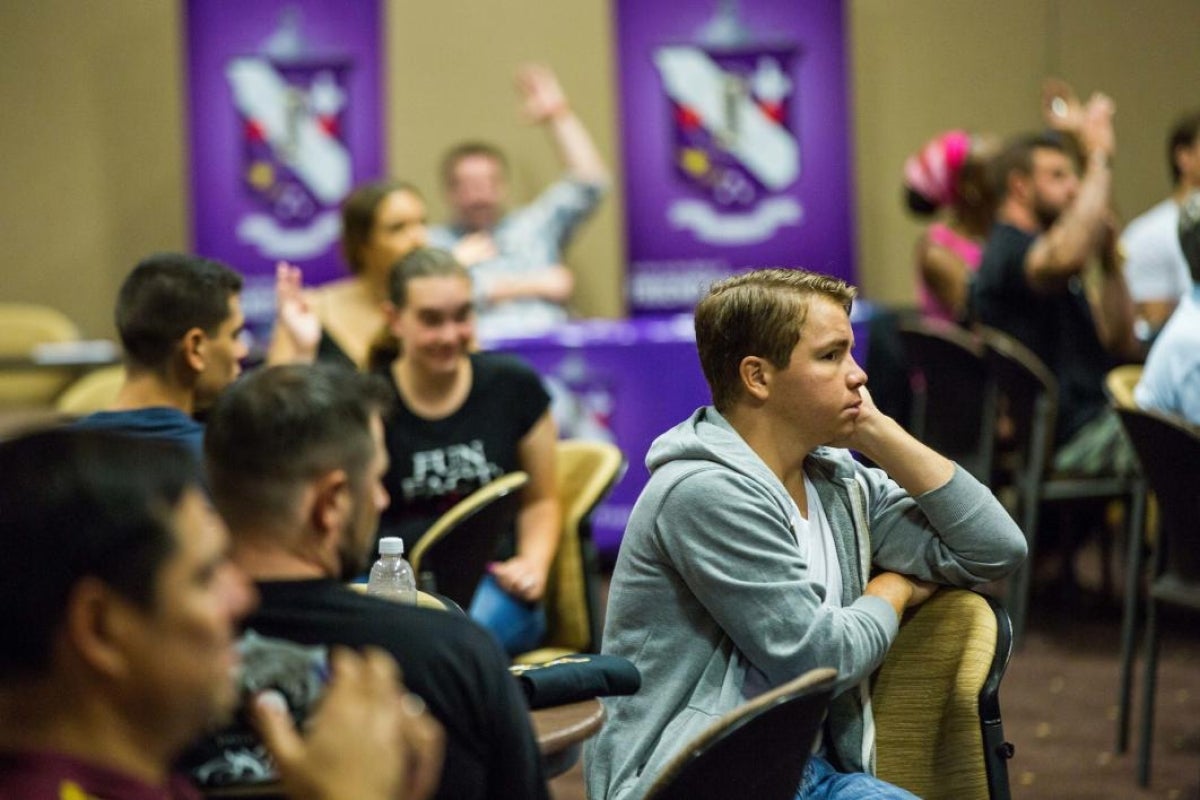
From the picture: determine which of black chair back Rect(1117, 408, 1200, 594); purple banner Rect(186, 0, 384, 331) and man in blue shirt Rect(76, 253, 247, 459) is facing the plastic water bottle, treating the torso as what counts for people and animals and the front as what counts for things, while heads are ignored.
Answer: the purple banner

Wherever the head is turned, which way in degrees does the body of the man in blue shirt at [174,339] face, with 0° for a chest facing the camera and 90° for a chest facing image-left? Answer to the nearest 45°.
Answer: approximately 225°

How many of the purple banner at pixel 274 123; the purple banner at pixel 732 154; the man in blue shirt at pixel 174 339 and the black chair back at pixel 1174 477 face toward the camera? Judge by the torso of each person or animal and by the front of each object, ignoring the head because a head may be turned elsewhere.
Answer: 2

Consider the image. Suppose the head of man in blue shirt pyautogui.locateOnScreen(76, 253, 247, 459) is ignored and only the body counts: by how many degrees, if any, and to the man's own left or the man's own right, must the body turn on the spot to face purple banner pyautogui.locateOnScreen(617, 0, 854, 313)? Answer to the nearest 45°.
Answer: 0° — they already face it

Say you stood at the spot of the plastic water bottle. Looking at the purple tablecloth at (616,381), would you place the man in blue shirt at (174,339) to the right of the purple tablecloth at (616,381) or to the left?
left

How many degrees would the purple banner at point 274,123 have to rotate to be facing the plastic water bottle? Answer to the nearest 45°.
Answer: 0° — it already faces it

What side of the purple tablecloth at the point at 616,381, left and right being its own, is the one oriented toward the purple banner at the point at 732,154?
back

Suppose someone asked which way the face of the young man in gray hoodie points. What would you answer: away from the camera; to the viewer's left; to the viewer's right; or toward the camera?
to the viewer's right

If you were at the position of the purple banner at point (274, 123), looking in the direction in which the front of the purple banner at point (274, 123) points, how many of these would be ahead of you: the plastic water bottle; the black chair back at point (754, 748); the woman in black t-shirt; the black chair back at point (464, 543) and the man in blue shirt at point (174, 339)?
5

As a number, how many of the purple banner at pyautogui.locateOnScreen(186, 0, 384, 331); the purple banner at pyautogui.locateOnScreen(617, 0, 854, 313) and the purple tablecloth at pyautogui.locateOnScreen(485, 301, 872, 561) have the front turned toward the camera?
3

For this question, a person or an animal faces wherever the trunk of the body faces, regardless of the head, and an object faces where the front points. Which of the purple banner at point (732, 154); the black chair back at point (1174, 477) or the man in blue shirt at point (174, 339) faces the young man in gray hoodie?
the purple banner
